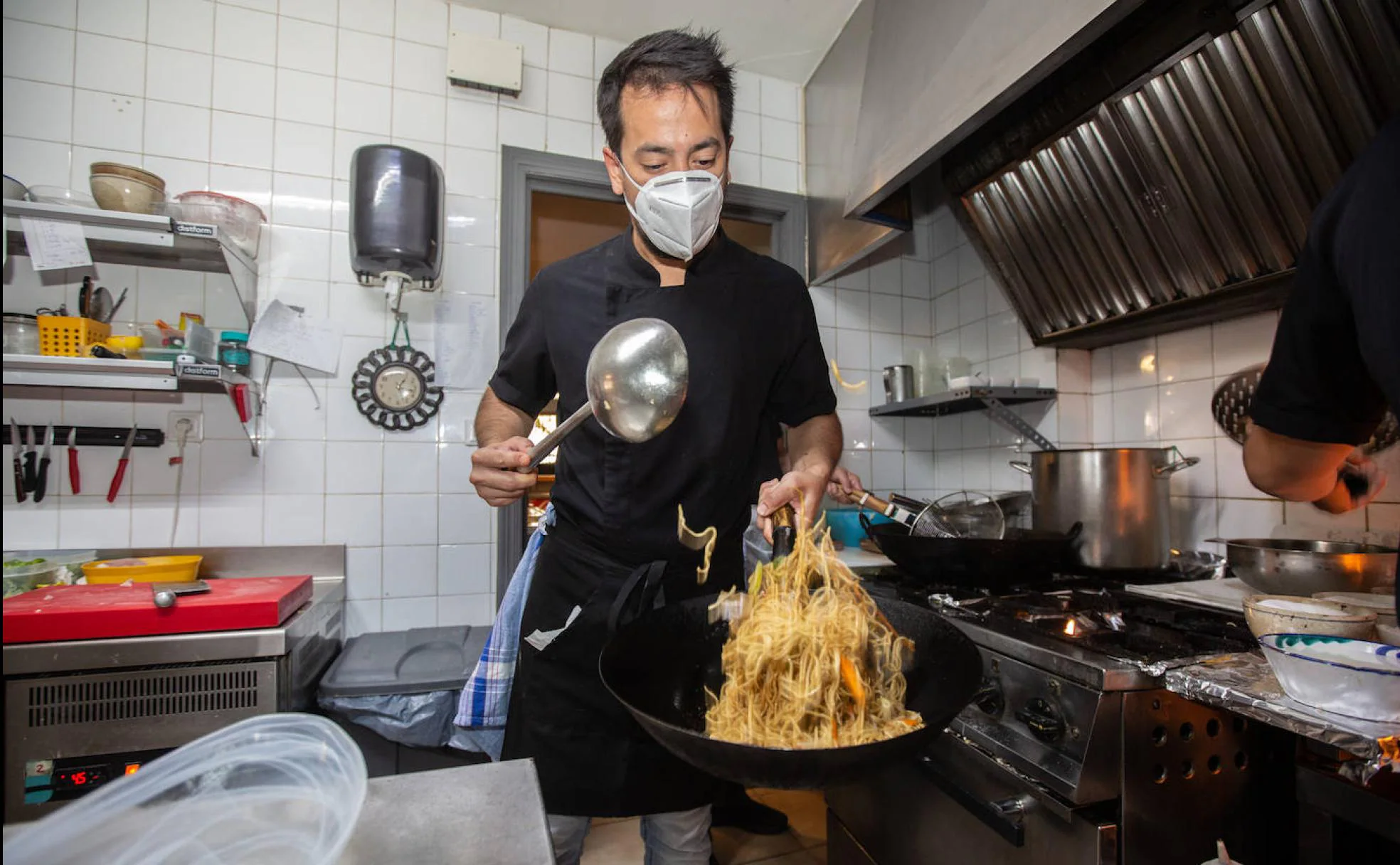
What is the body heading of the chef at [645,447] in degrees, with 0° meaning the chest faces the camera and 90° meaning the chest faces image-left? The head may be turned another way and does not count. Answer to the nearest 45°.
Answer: approximately 0°

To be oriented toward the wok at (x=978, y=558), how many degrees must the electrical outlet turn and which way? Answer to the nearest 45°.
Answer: approximately 45° to its left

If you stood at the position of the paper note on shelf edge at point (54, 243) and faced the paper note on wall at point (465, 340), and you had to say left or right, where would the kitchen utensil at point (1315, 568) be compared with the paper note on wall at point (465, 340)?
right

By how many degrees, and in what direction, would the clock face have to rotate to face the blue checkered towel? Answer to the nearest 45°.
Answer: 0° — it already faces it

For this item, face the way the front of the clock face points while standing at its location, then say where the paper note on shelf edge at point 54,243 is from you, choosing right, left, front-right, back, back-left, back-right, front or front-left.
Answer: right

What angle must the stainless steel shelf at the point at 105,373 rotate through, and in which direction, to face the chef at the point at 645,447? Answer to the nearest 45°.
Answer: approximately 45° to its left

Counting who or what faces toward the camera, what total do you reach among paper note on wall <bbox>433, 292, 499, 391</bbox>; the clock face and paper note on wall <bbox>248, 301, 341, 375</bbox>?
3
